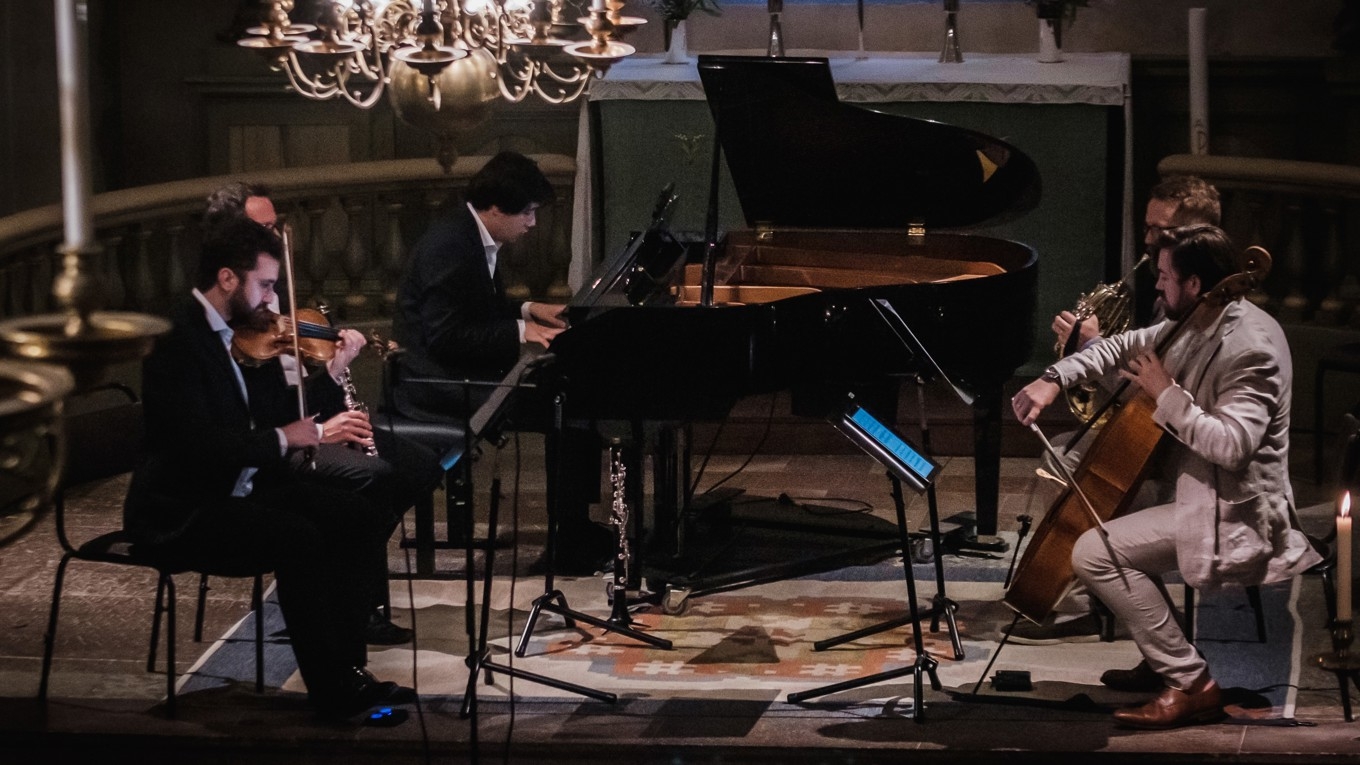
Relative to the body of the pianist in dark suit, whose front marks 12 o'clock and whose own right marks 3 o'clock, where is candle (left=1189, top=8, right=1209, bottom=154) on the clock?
The candle is roughly at 11 o'clock from the pianist in dark suit.

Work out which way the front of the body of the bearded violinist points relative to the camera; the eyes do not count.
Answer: to the viewer's right

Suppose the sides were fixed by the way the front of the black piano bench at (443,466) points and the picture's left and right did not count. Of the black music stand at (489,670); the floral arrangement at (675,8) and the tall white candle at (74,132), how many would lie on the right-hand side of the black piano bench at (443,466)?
2

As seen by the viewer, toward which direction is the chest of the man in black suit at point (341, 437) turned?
to the viewer's right

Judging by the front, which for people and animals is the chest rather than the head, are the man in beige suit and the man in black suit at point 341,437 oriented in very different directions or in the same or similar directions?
very different directions

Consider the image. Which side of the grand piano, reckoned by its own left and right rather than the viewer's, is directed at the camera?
left

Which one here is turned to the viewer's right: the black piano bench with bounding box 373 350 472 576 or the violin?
the black piano bench

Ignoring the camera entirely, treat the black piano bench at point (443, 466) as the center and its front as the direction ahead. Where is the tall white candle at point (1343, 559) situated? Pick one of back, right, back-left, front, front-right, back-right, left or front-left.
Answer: front-right

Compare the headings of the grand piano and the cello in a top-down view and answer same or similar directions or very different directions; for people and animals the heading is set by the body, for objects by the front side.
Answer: same or similar directions

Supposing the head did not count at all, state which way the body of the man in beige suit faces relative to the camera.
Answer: to the viewer's left

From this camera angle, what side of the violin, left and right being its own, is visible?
front

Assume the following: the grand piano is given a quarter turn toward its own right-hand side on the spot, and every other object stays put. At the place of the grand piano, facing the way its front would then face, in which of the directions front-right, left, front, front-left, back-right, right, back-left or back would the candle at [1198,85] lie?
front-right

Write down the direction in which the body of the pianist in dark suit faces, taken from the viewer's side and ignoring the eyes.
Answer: to the viewer's right

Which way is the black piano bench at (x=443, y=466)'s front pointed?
to the viewer's right

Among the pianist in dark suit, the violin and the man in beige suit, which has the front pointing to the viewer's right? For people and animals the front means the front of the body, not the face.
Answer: the pianist in dark suit

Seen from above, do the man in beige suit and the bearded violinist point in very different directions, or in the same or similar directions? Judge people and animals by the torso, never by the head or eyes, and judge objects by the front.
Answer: very different directions

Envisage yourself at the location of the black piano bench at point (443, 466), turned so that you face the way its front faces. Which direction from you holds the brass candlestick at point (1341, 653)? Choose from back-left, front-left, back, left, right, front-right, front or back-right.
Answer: front-right

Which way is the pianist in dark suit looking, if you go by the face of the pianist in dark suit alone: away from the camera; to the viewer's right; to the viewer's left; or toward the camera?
to the viewer's right

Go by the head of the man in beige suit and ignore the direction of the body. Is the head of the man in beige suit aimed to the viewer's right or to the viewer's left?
to the viewer's left
